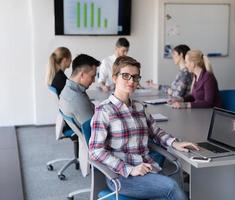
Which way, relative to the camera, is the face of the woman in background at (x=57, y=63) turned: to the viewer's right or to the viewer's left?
to the viewer's right

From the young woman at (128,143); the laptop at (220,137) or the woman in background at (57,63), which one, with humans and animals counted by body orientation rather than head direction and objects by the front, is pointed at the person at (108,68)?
the woman in background

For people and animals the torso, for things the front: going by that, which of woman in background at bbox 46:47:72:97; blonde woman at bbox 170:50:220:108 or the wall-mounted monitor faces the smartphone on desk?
the wall-mounted monitor

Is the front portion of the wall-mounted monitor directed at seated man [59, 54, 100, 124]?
yes

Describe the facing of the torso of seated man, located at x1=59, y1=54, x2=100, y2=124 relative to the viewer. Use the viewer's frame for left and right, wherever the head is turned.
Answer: facing away from the viewer and to the right of the viewer

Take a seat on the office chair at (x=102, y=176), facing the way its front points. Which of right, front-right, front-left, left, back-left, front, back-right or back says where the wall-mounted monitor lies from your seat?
back-left

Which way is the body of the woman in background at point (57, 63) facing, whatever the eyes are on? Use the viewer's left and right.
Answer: facing away from the viewer and to the right of the viewer

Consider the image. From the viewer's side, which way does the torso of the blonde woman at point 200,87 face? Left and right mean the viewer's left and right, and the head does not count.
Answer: facing to the left of the viewer
